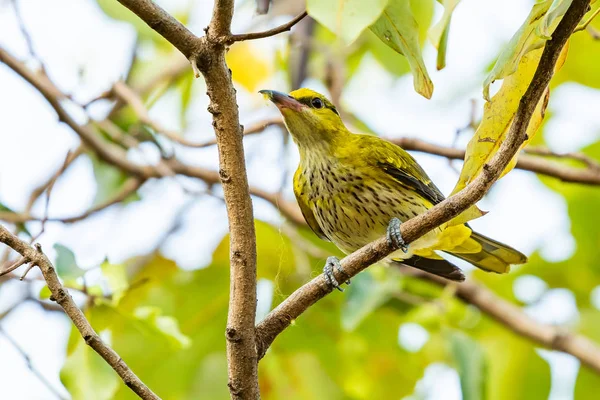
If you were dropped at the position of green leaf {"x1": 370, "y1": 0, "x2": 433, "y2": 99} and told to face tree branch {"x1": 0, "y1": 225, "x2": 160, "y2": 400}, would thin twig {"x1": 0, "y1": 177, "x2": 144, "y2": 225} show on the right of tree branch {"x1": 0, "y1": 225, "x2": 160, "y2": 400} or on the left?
right

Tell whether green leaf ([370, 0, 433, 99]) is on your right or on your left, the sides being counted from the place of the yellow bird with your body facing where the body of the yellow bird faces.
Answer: on your left

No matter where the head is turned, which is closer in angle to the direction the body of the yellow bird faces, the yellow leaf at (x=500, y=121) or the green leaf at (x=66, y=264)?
the green leaf

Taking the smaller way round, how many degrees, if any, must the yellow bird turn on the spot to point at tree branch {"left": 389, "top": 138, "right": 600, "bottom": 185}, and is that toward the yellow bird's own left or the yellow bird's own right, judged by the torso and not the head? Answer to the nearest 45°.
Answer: approximately 135° to the yellow bird's own left

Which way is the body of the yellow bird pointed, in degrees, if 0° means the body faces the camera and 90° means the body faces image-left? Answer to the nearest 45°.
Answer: approximately 45°

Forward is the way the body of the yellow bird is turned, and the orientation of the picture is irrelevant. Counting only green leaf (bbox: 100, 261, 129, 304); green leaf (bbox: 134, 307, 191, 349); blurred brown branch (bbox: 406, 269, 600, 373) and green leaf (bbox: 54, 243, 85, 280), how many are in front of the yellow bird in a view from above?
3

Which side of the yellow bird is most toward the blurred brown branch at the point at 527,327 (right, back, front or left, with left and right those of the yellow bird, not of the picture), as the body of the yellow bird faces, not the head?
back
